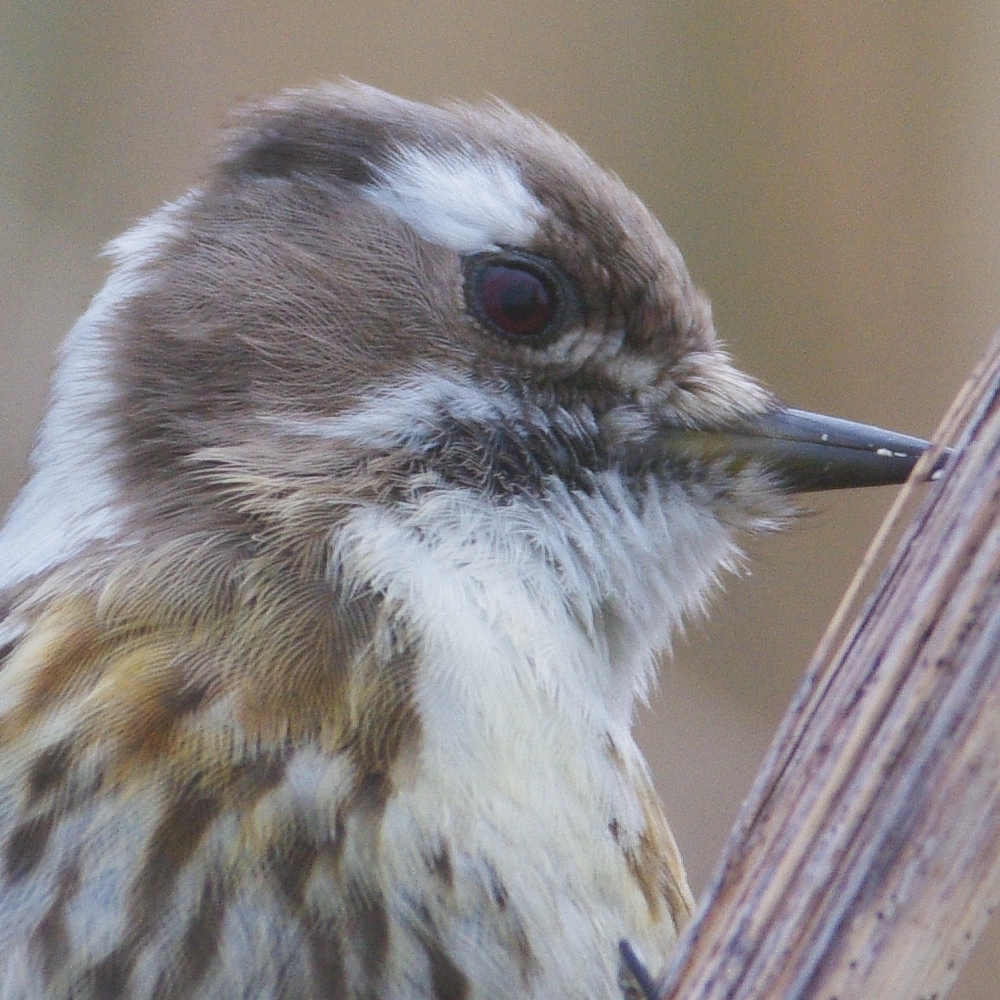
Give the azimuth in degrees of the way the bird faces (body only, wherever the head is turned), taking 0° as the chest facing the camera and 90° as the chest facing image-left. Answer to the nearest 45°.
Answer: approximately 270°
